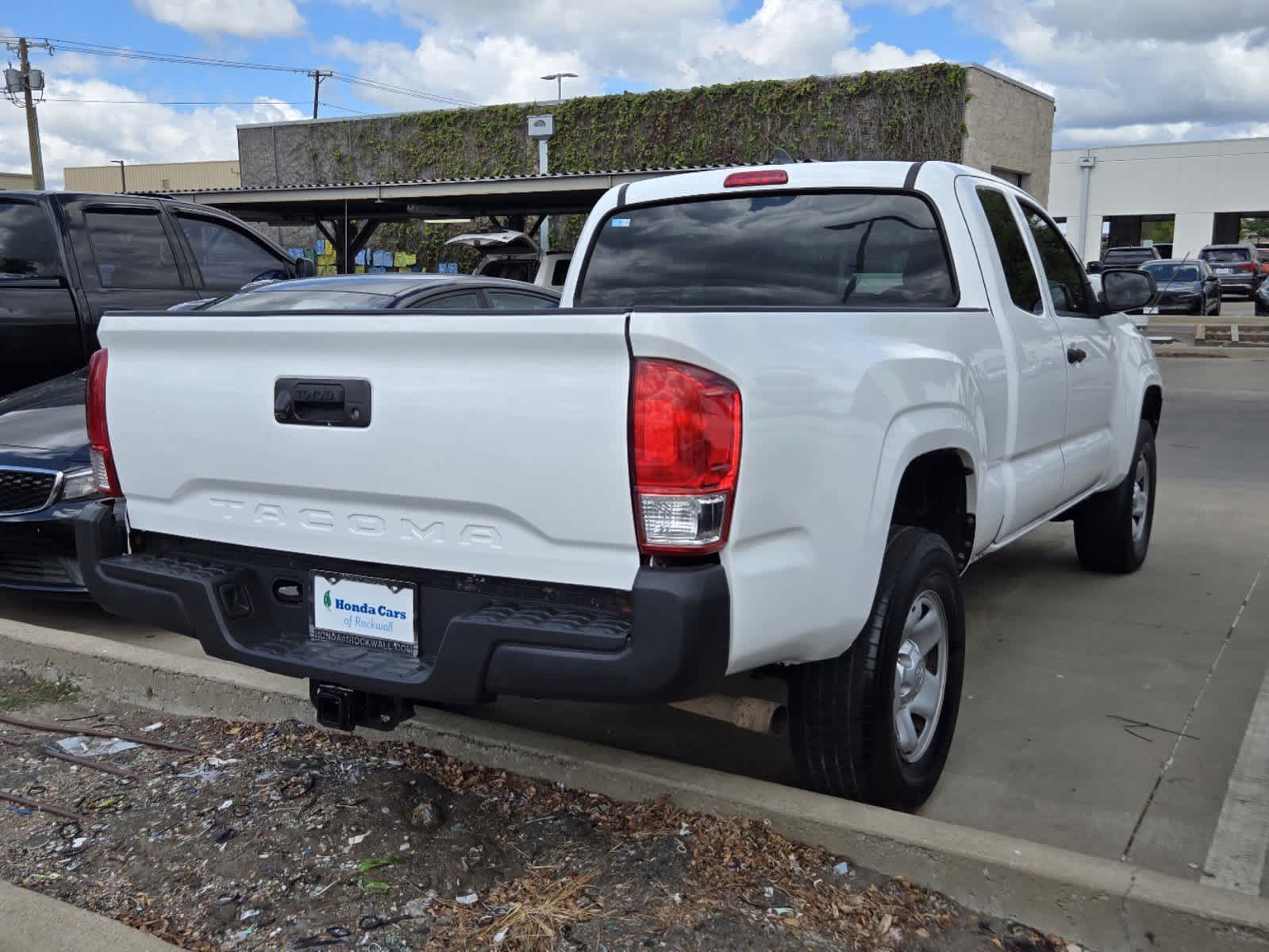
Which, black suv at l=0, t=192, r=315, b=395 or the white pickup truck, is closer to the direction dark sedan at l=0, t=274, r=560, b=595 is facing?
the white pickup truck

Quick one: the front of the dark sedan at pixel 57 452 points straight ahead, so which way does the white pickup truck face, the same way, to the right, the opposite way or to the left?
the opposite way

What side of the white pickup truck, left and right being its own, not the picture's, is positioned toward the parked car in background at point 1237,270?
front

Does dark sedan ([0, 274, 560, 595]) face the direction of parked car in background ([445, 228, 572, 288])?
no

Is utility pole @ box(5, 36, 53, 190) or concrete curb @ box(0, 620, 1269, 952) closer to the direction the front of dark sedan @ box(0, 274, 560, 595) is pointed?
the concrete curb

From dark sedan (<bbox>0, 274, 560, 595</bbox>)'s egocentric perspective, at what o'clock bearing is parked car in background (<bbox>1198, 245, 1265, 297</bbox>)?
The parked car in background is roughly at 6 o'clock from the dark sedan.

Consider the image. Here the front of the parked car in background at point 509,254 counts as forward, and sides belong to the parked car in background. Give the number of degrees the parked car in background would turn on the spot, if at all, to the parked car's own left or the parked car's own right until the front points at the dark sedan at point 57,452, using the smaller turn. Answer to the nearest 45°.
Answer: approximately 135° to the parked car's own right

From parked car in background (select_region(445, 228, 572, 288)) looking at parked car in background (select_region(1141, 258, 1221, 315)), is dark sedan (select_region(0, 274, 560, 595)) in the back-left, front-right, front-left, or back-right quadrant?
back-right

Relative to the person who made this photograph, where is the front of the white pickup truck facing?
facing away from the viewer and to the right of the viewer

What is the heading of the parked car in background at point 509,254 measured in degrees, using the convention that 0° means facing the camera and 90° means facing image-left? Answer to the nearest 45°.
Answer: approximately 225°

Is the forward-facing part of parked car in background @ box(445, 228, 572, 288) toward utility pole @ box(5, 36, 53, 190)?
no

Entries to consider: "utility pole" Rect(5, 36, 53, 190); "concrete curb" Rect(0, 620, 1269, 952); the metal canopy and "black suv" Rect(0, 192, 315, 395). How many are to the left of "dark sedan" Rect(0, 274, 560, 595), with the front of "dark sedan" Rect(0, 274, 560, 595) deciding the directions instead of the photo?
1

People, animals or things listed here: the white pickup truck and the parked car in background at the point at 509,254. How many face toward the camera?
0

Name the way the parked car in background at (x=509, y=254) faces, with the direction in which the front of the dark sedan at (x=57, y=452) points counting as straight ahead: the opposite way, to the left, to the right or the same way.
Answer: the opposite way

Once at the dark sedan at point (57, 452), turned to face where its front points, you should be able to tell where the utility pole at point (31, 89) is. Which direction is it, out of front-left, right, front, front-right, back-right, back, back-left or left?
back-right
